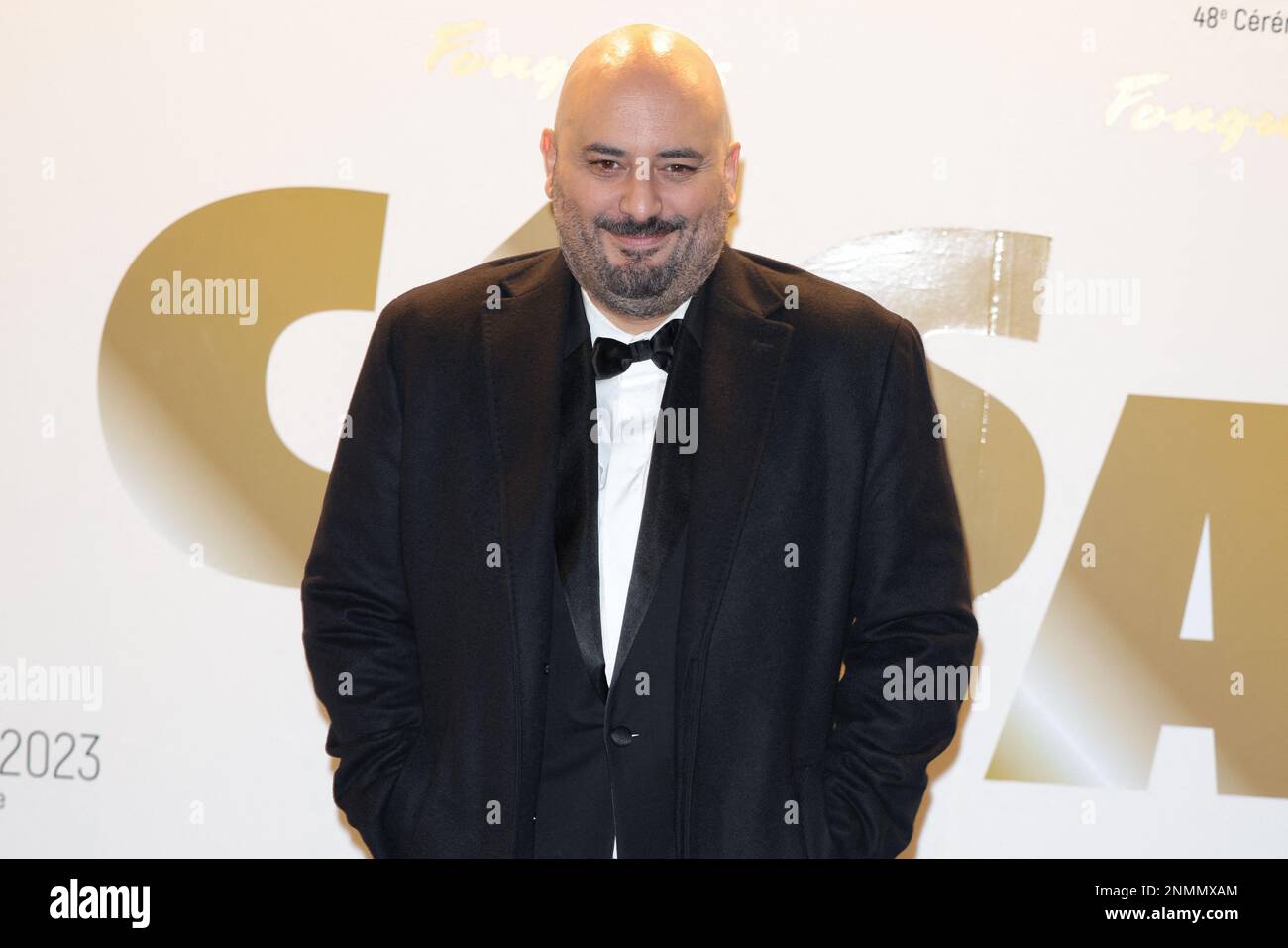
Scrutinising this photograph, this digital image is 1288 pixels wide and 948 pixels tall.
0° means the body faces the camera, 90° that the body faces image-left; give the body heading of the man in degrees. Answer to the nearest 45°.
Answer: approximately 0°
